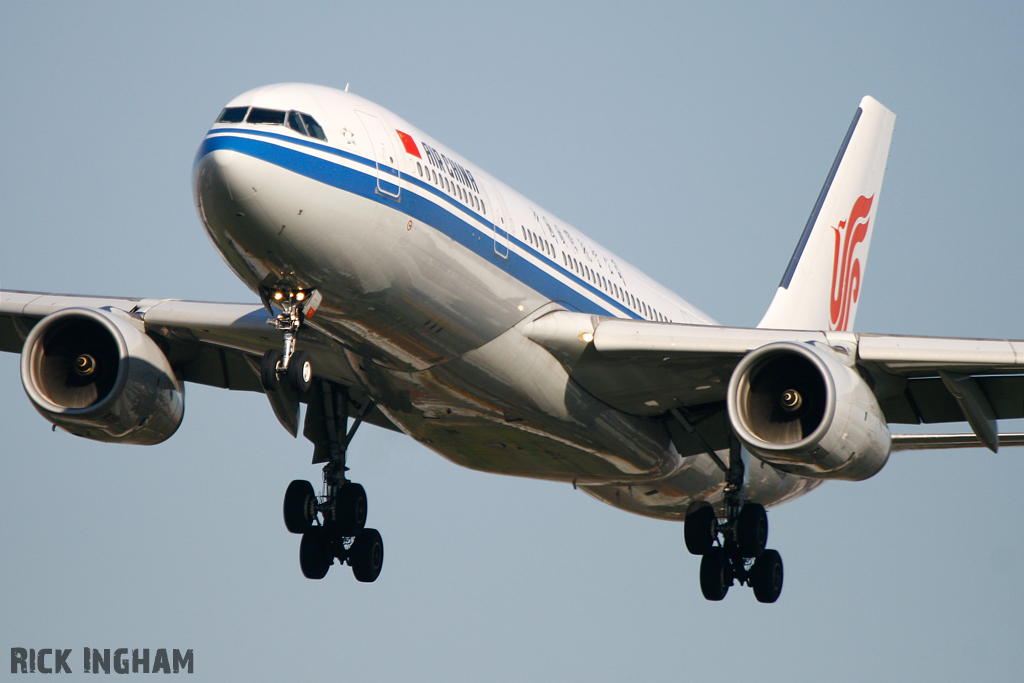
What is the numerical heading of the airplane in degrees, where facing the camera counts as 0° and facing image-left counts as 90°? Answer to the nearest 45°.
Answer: approximately 45°
